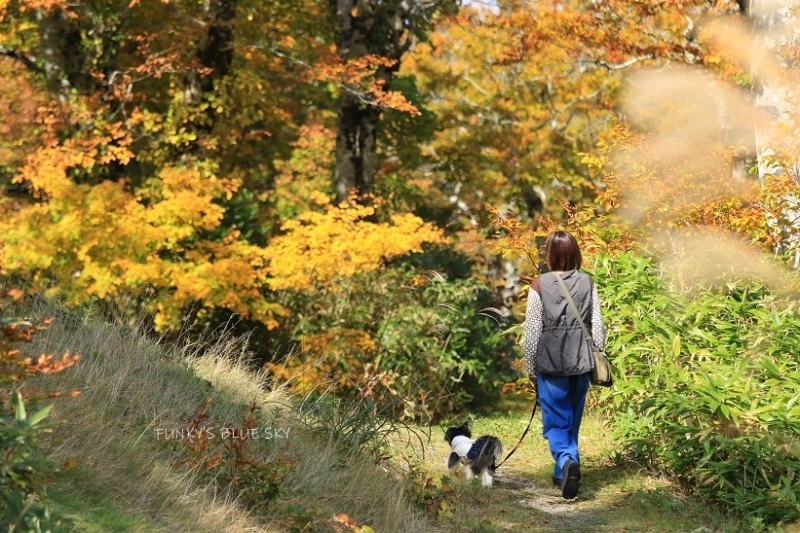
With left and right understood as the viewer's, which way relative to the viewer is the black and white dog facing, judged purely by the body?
facing away from the viewer and to the left of the viewer

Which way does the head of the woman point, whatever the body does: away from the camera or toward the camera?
away from the camera

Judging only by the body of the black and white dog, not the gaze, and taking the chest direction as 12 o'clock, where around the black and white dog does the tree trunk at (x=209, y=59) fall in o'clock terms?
The tree trunk is roughly at 12 o'clock from the black and white dog.

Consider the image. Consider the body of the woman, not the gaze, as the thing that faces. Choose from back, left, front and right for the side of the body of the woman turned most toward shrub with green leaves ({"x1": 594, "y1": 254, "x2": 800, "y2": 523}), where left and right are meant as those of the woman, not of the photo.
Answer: right

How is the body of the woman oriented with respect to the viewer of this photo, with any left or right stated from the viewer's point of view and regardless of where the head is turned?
facing away from the viewer

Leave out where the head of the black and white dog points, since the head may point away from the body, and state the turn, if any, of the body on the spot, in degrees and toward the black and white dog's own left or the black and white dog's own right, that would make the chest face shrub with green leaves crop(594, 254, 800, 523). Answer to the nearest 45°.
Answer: approximately 135° to the black and white dog's own right

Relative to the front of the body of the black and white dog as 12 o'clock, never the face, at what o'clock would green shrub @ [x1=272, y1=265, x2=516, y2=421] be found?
The green shrub is roughly at 1 o'clock from the black and white dog.

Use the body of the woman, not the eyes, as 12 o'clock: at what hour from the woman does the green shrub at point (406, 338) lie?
The green shrub is roughly at 11 o'clock from the woman.

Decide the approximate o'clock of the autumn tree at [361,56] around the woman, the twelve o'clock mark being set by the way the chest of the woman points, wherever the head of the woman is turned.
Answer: The autumn tree is roughly at 11 o'clock from the woman.
